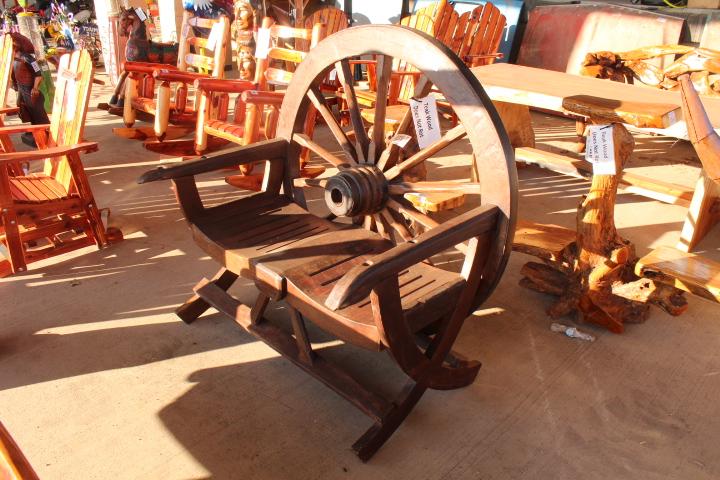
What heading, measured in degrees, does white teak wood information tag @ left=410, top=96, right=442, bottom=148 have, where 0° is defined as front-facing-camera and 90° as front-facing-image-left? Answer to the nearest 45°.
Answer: approximately 0°

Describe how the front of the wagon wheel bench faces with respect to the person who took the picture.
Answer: facing the viewer and to the left of the viewer

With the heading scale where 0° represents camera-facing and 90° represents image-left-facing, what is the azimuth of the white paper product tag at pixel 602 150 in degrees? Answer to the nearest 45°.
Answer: approximately 0°

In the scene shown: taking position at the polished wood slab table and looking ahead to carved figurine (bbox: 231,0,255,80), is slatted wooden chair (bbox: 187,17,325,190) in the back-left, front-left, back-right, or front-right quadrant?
front-left

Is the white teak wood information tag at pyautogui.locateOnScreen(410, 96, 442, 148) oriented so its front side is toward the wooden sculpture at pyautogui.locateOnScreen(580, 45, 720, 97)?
no

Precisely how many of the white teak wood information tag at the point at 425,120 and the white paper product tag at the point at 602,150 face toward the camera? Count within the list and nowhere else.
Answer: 2

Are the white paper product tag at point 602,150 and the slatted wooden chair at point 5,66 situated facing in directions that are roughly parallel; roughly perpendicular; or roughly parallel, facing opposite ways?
roughly parallel

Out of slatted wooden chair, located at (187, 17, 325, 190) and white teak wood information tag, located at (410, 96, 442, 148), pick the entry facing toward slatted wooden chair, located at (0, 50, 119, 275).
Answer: slatted wooden chair, located at (187, 17, 325, 190)

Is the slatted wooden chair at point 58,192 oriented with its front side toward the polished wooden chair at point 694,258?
no

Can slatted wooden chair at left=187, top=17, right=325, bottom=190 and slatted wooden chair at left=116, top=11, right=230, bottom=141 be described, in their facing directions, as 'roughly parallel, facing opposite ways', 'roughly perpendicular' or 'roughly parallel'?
roughly parallel

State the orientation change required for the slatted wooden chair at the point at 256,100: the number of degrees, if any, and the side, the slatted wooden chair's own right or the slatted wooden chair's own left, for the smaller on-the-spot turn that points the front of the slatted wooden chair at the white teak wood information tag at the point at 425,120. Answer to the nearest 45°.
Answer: approximately 45° to the slatted wooden chair's own left

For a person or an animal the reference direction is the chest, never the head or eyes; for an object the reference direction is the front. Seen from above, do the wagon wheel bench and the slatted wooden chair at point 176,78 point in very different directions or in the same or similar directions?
same or similar directions

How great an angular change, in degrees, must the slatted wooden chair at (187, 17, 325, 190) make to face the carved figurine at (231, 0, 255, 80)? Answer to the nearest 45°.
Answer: approximately 135° to its right

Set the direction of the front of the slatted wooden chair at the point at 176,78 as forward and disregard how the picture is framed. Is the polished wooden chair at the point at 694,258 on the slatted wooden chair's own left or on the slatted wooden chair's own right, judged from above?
on the slatted wooden chair's own left

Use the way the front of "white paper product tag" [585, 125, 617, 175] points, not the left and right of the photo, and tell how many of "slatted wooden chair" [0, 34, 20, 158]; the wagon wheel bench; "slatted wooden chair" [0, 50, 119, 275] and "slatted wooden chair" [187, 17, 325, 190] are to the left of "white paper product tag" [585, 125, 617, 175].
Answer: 0

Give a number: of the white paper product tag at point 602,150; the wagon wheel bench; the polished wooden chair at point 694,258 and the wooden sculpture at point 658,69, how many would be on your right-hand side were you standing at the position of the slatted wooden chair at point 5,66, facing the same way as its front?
0

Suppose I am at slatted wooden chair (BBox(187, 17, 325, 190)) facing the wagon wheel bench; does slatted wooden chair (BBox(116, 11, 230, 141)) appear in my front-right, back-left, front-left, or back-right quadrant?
back-right

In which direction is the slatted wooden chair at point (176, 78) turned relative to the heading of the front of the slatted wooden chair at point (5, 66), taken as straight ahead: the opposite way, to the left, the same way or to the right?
the same way
